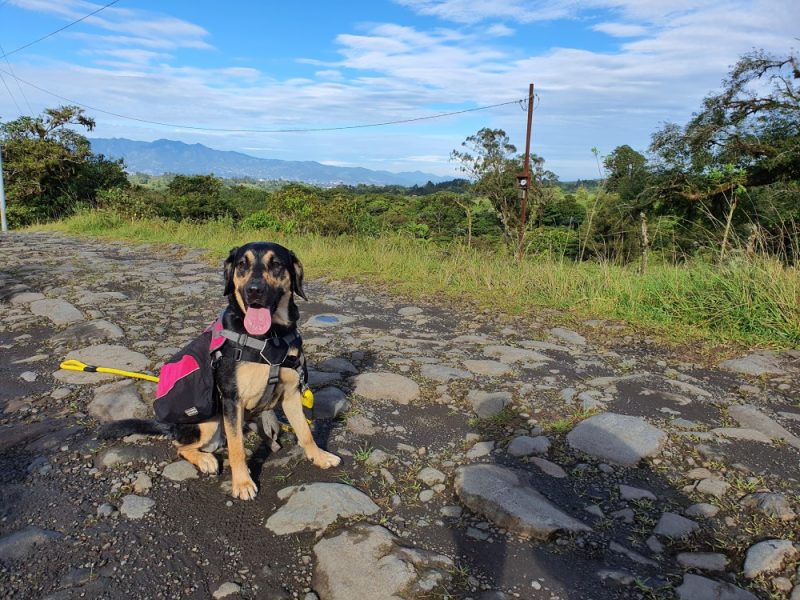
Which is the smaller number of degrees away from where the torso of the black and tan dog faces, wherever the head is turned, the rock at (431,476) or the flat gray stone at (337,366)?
the rock

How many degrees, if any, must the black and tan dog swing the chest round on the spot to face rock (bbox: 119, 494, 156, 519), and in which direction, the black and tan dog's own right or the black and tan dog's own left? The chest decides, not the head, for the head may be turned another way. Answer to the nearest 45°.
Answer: approximately 90° to the black and tan dog's own right

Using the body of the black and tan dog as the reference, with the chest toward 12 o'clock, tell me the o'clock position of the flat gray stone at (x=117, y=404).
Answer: The flat gray stone is roughly at 6 o'clock from the black and tan dog.

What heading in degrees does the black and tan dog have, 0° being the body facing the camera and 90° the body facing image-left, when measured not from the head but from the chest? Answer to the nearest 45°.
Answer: approximately 315°

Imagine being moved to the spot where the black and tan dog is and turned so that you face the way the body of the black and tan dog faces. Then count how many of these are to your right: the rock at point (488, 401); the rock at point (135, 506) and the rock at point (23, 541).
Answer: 2

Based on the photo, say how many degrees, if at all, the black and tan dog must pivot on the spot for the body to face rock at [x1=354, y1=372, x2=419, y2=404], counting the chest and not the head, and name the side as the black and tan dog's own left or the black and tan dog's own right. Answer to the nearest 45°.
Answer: approximately 90° to the black and tan dog's own left

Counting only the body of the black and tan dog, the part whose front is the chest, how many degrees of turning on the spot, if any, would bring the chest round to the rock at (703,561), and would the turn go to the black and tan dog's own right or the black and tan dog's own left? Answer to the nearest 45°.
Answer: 0° — it already faces it

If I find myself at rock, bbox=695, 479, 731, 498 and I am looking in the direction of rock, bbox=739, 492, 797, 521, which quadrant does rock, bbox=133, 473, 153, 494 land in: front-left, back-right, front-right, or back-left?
back-right

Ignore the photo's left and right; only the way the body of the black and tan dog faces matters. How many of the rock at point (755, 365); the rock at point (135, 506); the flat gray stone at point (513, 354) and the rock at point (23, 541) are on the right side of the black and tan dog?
2
